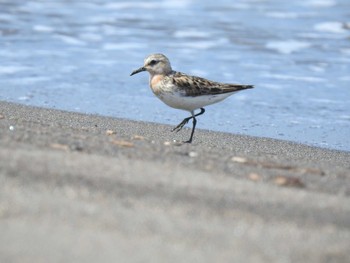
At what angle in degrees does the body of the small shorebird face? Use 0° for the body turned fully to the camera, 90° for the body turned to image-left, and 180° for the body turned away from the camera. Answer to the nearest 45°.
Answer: approximately 90°

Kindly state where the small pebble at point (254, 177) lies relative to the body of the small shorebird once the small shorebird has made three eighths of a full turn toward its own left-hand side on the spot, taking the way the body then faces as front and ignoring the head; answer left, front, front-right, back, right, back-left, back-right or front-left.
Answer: front-right

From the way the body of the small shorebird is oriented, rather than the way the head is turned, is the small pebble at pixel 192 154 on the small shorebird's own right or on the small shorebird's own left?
on the small shorebird's own left

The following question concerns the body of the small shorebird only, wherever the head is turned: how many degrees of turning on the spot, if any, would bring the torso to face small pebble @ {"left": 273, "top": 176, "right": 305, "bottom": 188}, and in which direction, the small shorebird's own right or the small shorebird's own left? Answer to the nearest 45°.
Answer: approximately 90° to the small shorebird's own left

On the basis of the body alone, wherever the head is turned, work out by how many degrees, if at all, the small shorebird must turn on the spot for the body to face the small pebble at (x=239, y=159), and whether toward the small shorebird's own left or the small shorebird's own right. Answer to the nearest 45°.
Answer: approximately 90° to the small shorebird's own left

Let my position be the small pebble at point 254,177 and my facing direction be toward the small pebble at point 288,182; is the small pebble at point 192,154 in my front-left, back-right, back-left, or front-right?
back-left
